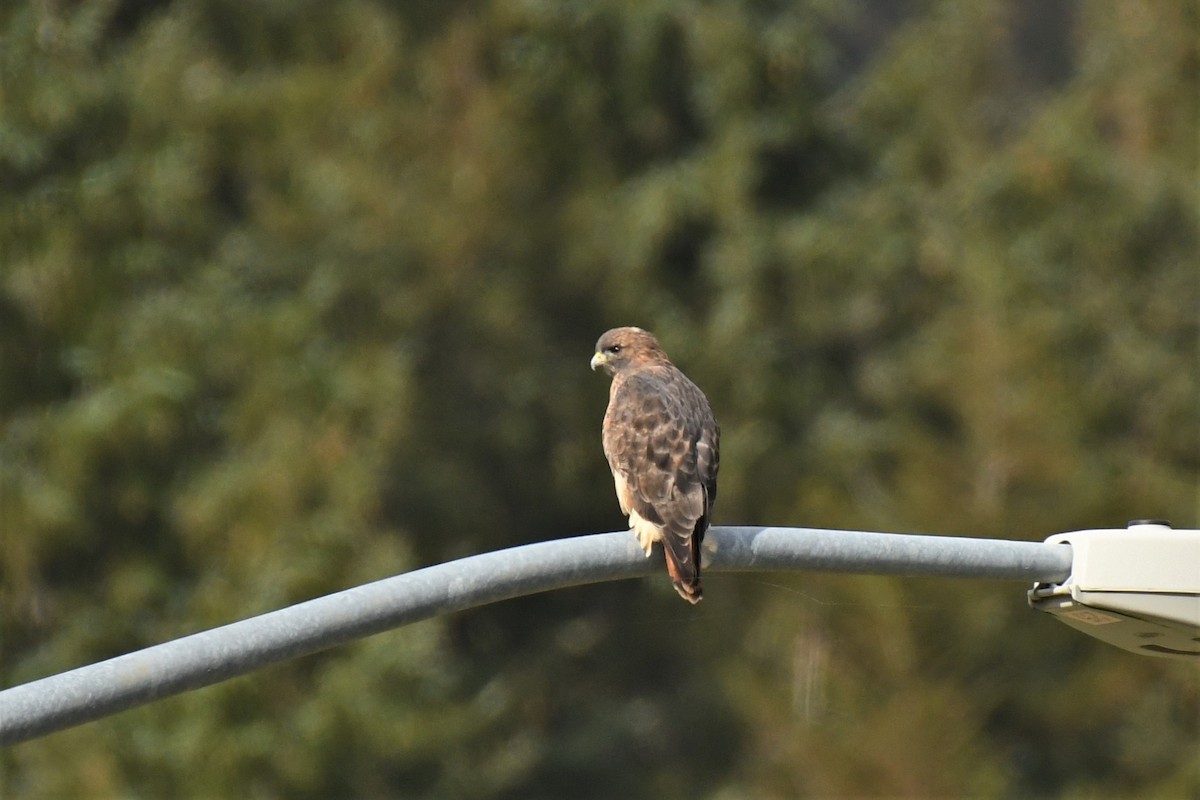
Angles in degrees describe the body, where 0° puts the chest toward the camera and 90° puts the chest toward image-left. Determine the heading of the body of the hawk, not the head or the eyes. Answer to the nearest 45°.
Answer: approximately 135°
